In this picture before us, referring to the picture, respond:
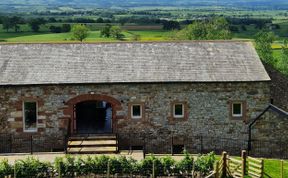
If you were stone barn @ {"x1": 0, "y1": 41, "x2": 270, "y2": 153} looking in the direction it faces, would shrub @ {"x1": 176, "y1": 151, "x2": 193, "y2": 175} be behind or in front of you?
in front

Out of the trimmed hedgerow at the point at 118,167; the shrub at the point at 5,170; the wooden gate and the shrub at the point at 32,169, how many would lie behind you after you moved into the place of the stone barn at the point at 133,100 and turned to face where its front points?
0

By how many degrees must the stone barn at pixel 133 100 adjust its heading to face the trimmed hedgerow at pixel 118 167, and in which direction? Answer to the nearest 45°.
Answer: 0° — it already faces it

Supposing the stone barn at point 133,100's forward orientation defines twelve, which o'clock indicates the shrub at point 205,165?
The shrub is roughly at 11 o'clock from the stone barn.

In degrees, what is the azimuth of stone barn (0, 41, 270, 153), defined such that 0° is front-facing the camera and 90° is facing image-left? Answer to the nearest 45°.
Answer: approximately 0°

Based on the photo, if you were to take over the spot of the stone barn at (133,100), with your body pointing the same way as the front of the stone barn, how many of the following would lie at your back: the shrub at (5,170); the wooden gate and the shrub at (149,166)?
0

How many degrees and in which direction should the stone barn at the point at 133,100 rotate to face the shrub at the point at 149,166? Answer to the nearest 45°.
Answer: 0° — it already faces it

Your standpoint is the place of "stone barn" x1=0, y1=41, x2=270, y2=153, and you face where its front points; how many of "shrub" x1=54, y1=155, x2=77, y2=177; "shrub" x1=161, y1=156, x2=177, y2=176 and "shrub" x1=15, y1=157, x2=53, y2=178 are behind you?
0

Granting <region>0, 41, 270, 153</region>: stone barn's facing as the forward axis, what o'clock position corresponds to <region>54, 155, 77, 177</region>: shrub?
The shrub is roughly at 1 o'clock from the stone barn.

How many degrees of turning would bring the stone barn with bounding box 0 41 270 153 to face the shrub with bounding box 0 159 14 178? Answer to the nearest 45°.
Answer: approximately 45° to its right

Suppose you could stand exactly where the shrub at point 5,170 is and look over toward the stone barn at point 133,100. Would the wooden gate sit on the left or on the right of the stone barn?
right

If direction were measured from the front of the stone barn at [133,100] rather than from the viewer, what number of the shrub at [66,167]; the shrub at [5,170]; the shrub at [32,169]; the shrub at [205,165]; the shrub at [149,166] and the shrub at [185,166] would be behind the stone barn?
0

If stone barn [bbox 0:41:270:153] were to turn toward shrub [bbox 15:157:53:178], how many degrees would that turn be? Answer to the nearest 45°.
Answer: approximately 45° to its right

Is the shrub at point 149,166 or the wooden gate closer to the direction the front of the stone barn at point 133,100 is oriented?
the shrub

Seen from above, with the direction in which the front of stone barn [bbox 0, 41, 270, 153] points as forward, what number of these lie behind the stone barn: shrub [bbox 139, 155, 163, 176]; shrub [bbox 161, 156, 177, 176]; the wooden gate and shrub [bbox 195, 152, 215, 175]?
0

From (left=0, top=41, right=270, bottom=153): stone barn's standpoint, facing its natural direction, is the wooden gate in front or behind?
in front
